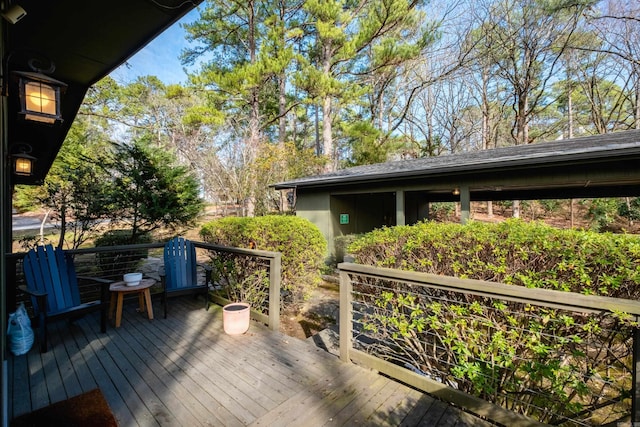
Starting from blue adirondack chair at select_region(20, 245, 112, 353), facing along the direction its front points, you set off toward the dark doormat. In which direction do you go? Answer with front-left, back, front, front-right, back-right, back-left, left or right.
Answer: front-right

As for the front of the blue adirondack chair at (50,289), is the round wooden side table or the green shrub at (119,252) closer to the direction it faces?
the round wooden side table

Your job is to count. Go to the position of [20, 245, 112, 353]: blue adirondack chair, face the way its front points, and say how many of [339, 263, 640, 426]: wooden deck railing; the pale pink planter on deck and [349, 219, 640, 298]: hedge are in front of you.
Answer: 3

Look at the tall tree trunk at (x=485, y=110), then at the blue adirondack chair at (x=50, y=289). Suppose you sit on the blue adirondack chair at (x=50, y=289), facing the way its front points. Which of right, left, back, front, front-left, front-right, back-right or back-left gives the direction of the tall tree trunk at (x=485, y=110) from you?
front-left

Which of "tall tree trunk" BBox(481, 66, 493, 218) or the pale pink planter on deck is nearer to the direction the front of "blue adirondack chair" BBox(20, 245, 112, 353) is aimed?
the pale pink planter on deck

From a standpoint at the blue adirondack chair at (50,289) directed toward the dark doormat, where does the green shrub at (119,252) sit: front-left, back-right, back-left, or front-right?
back-left

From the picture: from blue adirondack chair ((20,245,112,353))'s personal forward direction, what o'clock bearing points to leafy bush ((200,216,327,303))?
The leafy bush is roughly at 11 o'clock from the blue adirondack chair.

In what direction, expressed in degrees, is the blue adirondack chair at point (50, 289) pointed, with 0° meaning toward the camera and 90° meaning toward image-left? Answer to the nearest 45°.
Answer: approximately 315°

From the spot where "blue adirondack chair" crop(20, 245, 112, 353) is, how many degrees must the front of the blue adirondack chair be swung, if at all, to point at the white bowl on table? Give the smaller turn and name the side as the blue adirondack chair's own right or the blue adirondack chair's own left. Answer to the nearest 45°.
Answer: approximately 45° to the blue adirondack chair's own left

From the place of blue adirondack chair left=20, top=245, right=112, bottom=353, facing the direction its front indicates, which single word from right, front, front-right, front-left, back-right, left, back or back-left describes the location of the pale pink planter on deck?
front

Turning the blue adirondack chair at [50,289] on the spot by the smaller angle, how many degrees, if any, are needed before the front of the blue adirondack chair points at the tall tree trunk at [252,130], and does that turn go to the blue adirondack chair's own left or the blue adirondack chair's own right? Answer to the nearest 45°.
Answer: approximately 90° to the blue adirondack chair's own left

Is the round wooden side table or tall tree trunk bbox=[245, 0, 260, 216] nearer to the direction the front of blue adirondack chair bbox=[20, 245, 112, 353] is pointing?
the round wooden side table
